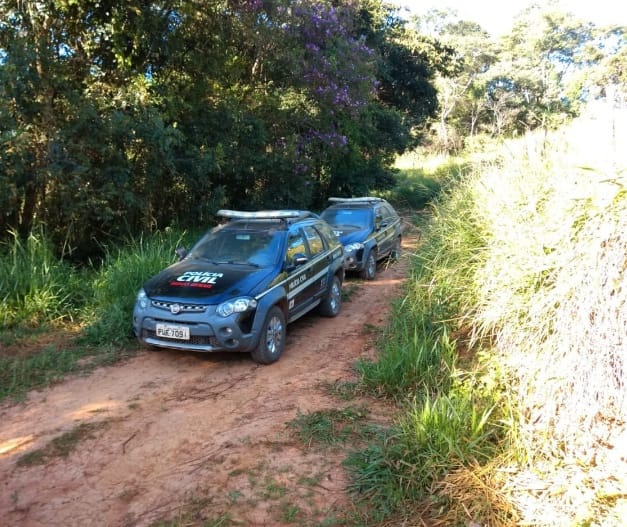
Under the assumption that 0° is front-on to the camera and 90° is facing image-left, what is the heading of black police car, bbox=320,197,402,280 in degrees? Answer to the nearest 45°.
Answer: approximately 45°

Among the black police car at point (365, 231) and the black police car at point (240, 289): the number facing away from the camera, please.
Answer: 0

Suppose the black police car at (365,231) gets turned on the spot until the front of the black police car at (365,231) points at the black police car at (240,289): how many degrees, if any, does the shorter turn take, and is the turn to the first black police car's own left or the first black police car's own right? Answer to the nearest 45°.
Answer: approximately 45° to the first black police car's own left

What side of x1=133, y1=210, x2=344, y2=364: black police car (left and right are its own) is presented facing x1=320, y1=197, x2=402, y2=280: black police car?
back

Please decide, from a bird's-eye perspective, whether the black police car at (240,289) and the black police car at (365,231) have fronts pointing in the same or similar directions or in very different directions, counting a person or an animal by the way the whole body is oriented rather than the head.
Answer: same or similar directions

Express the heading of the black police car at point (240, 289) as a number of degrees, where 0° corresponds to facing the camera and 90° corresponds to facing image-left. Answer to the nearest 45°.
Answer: approximately 45°
